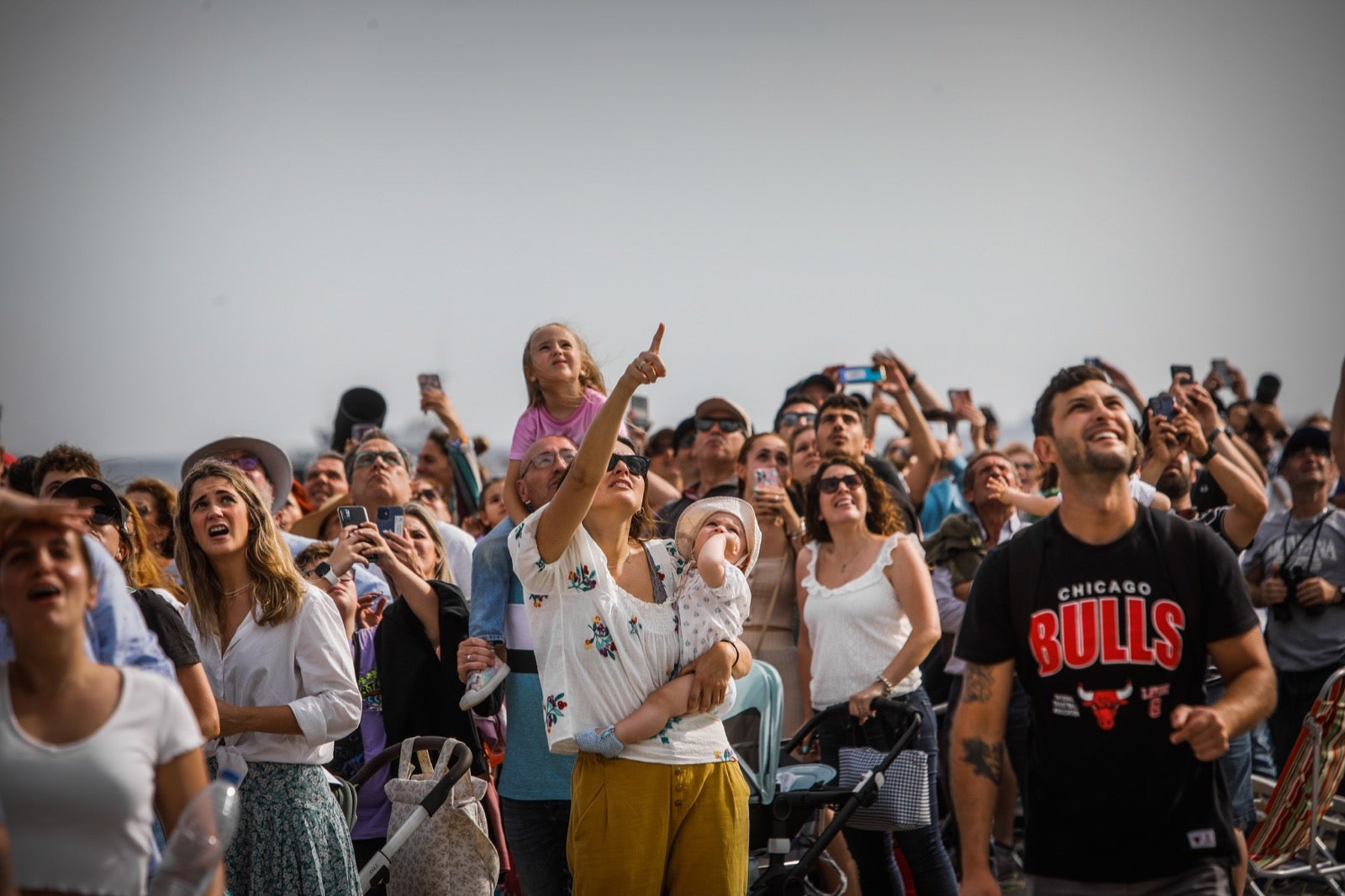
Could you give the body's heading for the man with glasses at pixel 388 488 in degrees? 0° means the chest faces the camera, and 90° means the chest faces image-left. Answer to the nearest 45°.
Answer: approximately 0°

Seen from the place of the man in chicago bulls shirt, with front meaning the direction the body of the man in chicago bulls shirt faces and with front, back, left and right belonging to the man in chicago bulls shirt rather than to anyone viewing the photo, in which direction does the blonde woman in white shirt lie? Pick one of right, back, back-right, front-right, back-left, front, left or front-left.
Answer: right

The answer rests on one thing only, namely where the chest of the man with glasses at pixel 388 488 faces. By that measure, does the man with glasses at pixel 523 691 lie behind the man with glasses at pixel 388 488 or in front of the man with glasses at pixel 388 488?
in front

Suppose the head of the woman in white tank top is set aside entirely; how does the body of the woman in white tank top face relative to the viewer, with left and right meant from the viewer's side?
facing the viewer and to the left of the viewer

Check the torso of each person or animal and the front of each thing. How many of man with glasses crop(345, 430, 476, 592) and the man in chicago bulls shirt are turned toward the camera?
2

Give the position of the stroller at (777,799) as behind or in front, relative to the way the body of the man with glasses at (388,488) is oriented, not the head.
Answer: in front

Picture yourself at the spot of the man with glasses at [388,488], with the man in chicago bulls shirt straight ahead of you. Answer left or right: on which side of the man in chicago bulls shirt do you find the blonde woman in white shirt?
right

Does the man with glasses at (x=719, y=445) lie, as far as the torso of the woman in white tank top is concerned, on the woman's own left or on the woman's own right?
on the woman's own right
